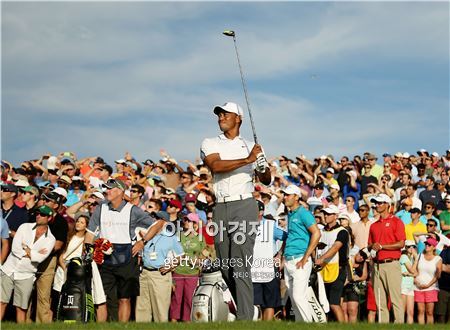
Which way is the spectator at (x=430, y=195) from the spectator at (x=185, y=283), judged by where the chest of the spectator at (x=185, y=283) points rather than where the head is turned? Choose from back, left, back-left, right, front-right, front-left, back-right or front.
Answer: back-left

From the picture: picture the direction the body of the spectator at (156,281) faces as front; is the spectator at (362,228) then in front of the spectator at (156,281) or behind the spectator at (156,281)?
behind
